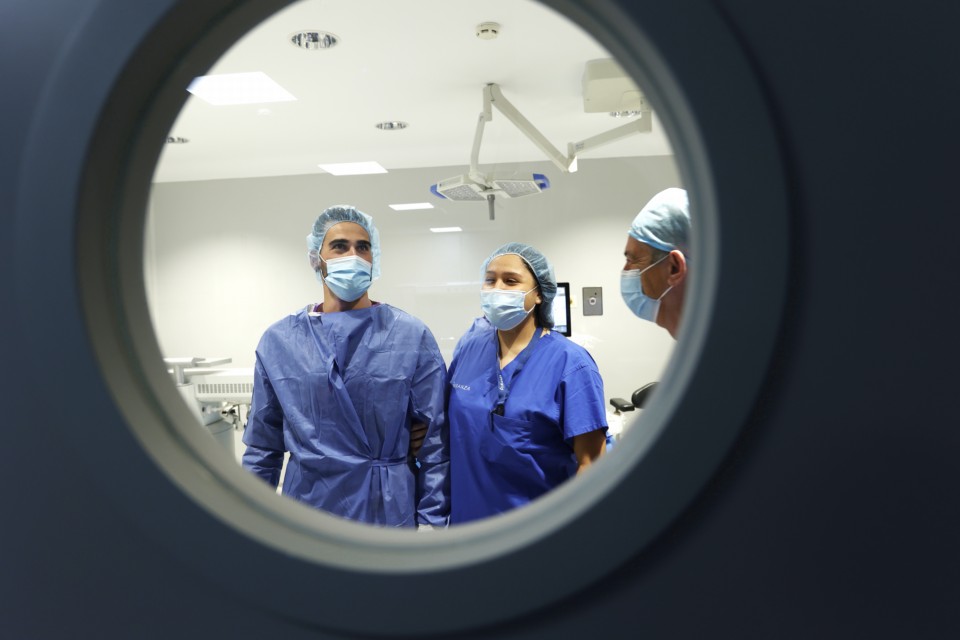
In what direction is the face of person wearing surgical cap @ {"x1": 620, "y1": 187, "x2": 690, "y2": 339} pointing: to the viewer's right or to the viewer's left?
to the viewer's left

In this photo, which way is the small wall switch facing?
toward the camera

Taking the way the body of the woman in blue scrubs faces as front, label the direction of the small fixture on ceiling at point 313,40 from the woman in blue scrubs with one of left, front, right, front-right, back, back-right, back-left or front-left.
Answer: right

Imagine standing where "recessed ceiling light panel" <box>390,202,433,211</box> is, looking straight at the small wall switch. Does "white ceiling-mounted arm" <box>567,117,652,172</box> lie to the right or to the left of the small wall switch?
right

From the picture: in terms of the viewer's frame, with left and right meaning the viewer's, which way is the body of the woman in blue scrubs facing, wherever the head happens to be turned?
facing the viewer and to the left of the viewer

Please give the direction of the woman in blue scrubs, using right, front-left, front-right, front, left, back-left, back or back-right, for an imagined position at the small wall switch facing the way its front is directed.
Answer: front

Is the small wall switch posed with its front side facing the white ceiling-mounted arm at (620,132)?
yes

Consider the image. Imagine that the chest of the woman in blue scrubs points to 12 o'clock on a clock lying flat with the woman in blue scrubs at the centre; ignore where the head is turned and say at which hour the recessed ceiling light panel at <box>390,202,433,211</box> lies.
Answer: The recessed ceiling light panel is roughly at 4 o'clock from the woman in blue scrubs.

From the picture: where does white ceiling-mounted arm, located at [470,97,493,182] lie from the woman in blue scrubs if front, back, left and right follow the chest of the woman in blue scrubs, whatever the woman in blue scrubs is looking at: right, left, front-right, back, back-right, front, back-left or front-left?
back-right

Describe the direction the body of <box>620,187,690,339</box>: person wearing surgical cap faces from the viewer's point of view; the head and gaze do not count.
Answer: to the viewer's left

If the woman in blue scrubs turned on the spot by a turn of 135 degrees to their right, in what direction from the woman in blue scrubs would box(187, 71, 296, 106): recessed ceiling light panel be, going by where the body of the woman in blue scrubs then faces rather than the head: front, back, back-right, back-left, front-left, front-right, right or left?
front-left

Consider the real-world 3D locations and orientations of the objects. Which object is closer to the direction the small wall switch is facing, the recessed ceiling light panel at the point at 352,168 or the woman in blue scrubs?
the woman in blue scrubs

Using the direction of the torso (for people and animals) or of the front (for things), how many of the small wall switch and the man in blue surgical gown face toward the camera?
2

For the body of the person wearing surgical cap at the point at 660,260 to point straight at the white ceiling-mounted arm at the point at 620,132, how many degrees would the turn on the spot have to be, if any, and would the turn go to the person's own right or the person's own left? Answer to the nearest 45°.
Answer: approximately 90° to the person's own right

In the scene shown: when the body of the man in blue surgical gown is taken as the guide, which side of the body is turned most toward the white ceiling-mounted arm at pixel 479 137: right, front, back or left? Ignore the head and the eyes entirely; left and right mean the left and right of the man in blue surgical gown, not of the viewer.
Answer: back

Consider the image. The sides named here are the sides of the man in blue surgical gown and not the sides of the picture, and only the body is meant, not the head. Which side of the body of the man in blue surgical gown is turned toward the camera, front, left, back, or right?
front

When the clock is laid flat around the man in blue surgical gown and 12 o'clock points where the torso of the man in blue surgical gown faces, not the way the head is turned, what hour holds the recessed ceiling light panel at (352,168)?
The recessed ceiling light panel is roughly at 6 o'clock from the man in blue surgical gown.
